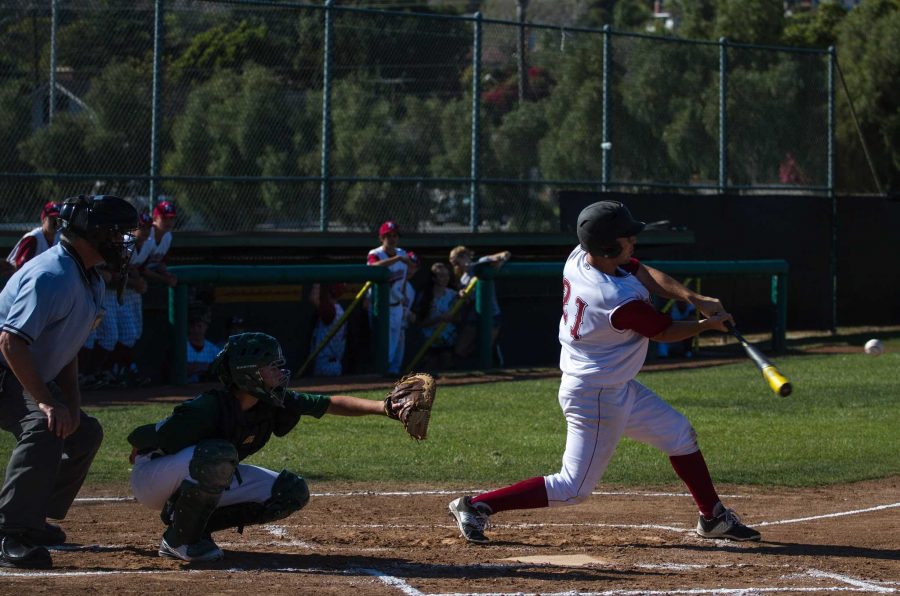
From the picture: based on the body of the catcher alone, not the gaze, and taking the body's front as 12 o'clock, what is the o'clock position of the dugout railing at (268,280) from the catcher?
The dugout railing is roughly at 9 o'clock from the catcher.

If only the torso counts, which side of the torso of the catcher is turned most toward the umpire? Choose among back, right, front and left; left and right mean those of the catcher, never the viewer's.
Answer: back

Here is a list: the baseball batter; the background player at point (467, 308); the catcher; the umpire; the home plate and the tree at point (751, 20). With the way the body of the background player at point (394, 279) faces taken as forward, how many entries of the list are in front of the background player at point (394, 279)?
4

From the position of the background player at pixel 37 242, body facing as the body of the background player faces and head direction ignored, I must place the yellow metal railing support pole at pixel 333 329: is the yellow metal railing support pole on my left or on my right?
on my left

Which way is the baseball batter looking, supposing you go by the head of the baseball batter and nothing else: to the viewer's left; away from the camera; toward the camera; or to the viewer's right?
to the viewer's right

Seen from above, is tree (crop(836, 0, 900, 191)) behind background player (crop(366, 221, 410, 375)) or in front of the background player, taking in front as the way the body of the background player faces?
behind

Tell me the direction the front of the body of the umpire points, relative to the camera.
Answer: to the viewer's right

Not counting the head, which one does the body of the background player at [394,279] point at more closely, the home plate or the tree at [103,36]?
the home plate

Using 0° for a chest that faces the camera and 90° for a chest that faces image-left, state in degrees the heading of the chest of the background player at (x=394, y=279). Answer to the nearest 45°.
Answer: approximately 0°

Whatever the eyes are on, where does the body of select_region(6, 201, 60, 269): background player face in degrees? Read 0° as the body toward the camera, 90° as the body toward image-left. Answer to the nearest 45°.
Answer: approximately 315°

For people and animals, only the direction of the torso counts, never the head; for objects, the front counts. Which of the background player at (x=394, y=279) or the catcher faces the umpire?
the background player

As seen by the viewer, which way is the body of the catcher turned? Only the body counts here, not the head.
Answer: to the viewer's right

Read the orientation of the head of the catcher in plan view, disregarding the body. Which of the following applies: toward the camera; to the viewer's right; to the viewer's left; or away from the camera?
to the viewer's right
